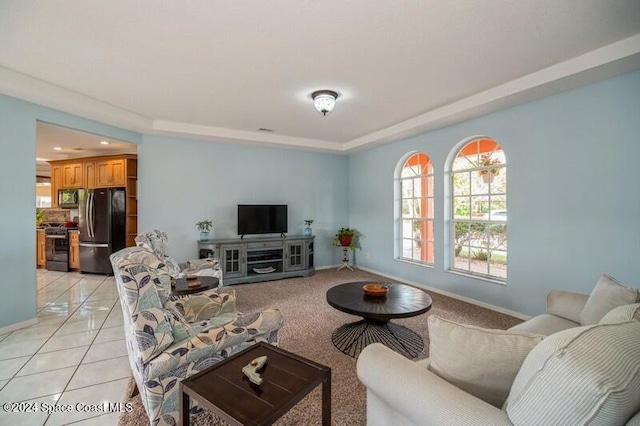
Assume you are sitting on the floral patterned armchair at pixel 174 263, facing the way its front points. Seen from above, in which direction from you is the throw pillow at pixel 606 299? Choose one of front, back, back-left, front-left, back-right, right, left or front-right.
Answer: front-right

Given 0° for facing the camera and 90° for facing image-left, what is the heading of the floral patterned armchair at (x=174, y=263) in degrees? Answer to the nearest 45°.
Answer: approximately 270°

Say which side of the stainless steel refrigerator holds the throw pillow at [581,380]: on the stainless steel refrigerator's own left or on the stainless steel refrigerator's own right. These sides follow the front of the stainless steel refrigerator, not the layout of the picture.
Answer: on the stainless steel refrigerator's own left

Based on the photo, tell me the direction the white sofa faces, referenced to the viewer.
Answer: facing away from the viewer and to the left of the viewer

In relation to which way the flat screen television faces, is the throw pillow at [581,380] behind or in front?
in front

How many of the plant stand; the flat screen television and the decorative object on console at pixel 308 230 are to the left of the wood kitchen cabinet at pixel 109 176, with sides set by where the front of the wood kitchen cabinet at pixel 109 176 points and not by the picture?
3

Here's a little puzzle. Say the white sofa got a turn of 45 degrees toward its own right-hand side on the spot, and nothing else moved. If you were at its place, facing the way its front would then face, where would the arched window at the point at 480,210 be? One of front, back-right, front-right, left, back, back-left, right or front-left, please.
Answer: front

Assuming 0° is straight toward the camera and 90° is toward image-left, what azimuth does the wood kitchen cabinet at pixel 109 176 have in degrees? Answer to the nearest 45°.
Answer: approximately 45°

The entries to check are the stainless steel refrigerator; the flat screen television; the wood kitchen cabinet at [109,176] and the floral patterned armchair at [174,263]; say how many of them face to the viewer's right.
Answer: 1

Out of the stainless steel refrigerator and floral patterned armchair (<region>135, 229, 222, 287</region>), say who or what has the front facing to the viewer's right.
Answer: the floral patterned armchair

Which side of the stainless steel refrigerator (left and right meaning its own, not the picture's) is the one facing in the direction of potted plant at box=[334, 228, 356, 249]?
left
